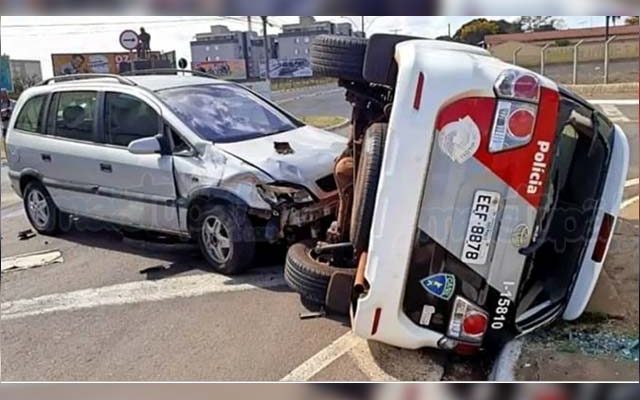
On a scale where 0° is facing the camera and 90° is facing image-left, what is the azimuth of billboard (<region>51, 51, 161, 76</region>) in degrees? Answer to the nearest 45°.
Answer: approximately 0°

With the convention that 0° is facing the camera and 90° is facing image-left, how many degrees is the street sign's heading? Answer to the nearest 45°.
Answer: approximately 0°

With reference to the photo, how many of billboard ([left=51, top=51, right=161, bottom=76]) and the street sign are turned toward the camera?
2

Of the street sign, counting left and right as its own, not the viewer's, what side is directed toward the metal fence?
left
